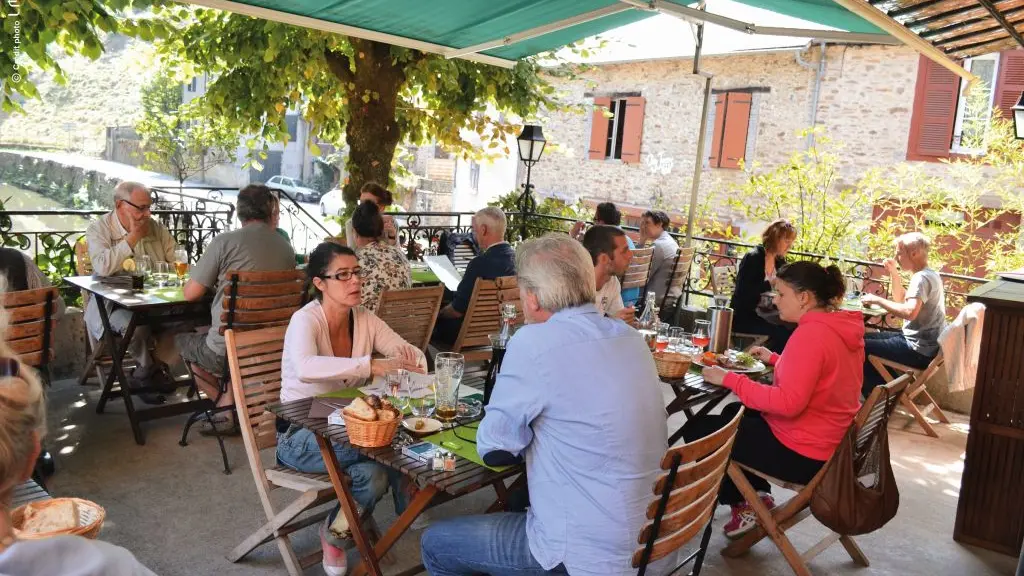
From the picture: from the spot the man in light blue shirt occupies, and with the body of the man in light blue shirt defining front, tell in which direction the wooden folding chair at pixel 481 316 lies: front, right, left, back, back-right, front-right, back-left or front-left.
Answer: front-right

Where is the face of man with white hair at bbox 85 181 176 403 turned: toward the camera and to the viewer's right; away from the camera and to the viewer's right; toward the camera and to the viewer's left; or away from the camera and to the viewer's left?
toward the camera and to the viewer's right

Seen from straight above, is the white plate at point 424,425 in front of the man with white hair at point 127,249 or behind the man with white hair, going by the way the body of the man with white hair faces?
in front

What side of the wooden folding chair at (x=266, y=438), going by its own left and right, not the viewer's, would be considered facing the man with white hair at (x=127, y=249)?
back

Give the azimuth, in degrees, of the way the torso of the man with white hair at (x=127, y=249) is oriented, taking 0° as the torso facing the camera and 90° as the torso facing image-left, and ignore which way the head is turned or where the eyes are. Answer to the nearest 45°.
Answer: approximately 315°

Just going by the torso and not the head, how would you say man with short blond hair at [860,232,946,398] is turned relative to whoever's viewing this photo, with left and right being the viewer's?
facing to the left of the viewer

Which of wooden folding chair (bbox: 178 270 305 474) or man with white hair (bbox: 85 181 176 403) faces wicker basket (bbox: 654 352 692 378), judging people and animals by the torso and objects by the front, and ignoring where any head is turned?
the man with white hair

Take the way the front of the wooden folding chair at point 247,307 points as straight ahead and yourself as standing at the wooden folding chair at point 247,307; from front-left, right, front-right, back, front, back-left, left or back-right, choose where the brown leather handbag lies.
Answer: back

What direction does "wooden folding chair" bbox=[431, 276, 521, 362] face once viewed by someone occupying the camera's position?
facing away from the viewer and to the left of the viewer

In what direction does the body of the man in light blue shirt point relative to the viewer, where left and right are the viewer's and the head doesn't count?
facing away from the viewer and to the left of the viewer

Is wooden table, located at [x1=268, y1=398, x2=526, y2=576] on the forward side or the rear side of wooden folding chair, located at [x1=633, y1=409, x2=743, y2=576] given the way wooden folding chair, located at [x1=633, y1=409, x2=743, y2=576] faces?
on the forward side

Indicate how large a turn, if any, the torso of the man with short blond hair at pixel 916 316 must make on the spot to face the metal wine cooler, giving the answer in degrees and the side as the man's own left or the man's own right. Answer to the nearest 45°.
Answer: approximately 45° to the man's own left
